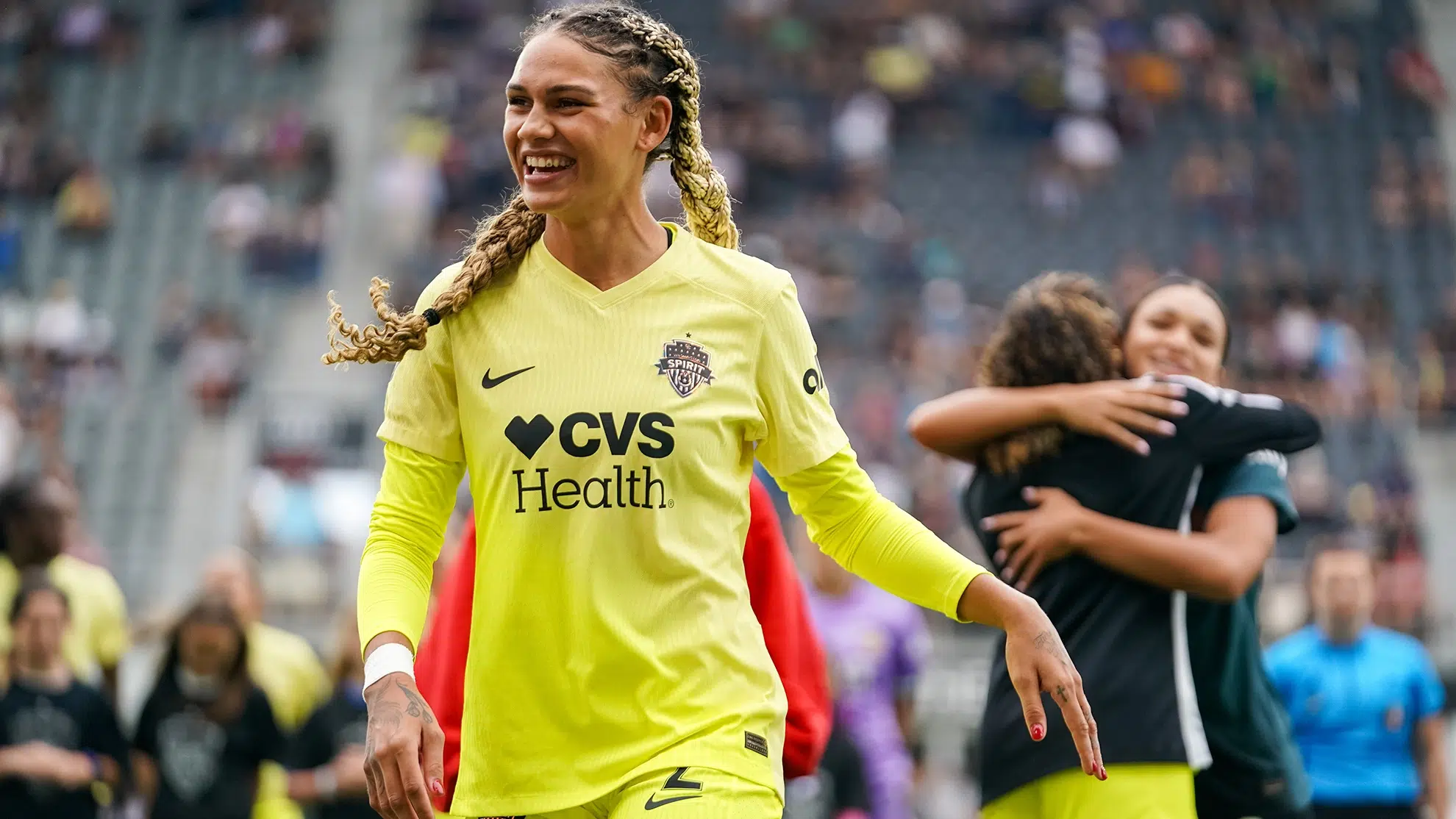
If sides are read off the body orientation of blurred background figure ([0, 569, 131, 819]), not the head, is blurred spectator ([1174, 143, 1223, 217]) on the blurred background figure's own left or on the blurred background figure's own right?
on the blurred background figure's own left

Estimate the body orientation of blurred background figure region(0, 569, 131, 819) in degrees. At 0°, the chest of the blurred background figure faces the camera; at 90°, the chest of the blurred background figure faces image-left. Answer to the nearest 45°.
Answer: approximately 0°

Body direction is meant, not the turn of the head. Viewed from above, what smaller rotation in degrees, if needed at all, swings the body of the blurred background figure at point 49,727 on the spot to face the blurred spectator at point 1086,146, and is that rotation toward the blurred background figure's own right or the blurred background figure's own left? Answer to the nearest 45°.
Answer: approximately 135° to the blurred background figure's own left

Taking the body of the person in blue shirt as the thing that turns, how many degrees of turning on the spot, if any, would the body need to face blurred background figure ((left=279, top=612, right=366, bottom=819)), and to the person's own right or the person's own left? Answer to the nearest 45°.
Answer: approximately 90° to the person's own right

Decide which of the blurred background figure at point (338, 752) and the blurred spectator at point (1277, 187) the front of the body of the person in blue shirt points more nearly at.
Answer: the blurred background figure

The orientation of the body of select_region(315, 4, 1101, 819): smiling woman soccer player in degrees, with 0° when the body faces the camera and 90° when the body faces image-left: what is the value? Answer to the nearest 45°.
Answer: approximately 0°

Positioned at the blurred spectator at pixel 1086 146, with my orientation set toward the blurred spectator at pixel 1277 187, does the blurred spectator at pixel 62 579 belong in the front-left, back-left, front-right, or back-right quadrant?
back-right

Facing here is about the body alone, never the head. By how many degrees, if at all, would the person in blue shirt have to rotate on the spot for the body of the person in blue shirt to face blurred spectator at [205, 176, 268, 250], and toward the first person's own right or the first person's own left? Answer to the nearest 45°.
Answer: approximately 135° to the first person's own right
